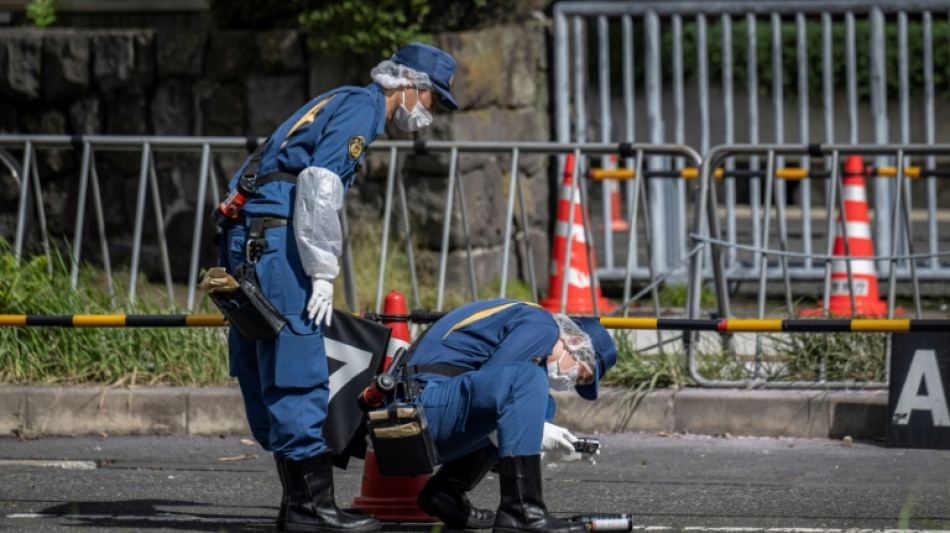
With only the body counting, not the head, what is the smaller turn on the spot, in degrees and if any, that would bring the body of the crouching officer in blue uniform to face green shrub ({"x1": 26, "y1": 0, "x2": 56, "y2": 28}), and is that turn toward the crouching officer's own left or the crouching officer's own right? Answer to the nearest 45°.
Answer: approximately 135° to the crouching officer's own left

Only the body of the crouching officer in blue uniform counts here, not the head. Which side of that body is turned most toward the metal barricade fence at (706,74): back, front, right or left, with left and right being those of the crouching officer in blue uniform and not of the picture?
left

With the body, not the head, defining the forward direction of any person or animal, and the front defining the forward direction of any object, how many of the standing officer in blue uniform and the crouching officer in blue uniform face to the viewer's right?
2

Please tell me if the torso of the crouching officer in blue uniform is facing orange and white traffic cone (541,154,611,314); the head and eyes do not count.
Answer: no

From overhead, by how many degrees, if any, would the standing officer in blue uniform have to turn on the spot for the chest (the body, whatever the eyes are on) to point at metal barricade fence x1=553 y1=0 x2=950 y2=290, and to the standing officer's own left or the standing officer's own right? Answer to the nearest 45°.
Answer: approximately 45° to the standing officer's own left

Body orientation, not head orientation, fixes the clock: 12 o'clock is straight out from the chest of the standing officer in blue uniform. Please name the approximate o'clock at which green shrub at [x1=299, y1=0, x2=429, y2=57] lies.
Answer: The green shrub is roughly at 9 o'clock from the standing officer in blue uniform.

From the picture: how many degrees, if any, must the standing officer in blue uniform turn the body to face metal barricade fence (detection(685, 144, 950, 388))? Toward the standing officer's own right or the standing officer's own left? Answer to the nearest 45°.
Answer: approximately 45° to the standing officer's own left

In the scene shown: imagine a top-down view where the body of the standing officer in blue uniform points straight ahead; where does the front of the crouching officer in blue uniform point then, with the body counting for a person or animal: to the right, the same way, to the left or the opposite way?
the same way

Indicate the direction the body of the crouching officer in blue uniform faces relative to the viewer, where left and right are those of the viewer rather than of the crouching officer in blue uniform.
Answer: facing to the right of the viewer

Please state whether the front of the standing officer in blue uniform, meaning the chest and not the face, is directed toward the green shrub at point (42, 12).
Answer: no

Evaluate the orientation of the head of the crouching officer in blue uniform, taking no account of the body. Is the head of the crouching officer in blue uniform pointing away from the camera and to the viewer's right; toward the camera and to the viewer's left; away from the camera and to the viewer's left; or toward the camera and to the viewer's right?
toward the camera and to the viewer's right

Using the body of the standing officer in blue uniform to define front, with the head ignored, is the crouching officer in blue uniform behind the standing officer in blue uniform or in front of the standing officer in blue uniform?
in front

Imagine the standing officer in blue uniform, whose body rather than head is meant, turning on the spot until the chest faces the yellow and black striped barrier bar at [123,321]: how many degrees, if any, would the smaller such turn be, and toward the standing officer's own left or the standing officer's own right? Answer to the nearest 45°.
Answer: approximately 135° to the standing officer's own left

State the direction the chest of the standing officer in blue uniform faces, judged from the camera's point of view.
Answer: to the viewer's right
